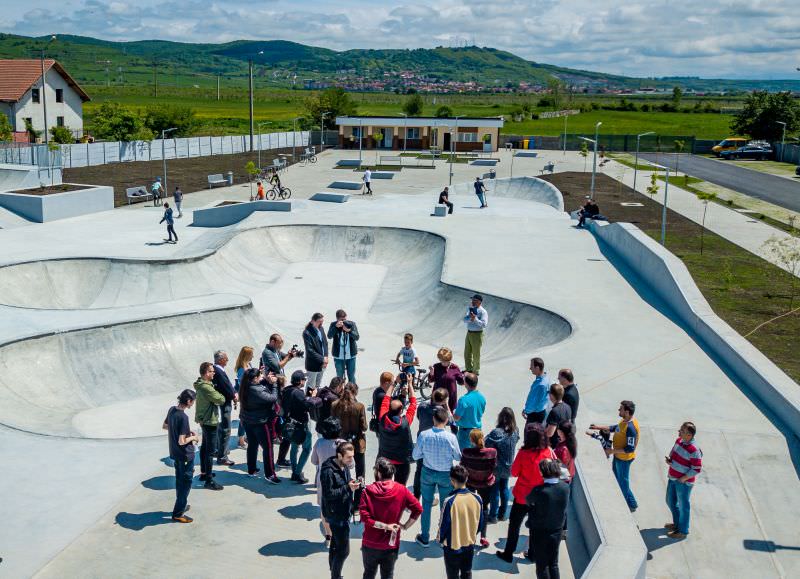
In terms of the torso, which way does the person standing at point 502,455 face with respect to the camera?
away from the camera

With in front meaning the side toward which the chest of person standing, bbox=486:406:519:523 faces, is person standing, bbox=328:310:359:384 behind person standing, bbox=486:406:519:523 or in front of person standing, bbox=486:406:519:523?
in front

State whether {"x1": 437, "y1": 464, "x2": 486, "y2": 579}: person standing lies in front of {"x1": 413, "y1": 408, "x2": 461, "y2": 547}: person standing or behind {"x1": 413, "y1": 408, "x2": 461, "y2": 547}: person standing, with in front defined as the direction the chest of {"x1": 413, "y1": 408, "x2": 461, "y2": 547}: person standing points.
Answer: behind

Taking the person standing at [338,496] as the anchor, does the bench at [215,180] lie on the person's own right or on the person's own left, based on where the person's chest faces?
on the person's own left

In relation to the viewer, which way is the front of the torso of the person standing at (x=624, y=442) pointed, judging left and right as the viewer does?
facing to the left of the viewer

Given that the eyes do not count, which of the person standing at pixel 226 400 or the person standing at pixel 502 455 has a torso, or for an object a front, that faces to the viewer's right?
the person standing at pixel 226 400

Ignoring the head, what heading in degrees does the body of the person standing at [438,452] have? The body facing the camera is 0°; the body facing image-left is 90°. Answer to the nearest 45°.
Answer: approximately 180°

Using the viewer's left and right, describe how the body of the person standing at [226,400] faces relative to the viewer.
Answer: facing to the right of the viewer

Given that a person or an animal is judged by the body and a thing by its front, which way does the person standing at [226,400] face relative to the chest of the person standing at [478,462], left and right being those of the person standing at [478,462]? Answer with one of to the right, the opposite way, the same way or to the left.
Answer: to the right

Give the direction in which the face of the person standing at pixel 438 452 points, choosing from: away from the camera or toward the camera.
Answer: away from the camera

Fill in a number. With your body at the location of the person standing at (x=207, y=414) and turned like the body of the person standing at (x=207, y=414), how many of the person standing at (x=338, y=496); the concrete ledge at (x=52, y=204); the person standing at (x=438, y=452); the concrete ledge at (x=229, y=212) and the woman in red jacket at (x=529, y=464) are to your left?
2

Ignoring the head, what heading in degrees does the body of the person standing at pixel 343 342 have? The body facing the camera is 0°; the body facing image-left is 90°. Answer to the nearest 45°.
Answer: approximately 0°

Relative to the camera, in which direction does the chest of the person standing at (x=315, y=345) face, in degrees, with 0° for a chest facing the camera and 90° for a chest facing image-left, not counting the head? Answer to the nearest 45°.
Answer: approximately 315°
